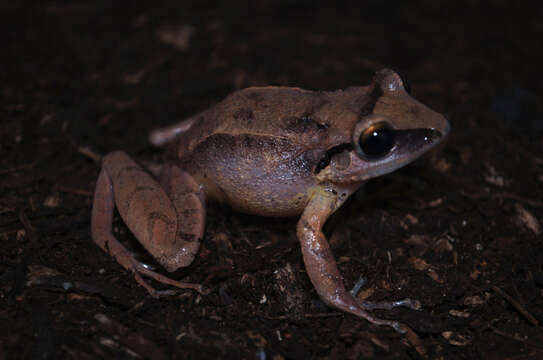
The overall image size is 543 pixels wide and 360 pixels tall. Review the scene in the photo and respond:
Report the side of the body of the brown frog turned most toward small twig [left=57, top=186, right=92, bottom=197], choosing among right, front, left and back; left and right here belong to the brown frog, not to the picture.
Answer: back

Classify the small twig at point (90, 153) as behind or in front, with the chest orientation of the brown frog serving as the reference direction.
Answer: behind

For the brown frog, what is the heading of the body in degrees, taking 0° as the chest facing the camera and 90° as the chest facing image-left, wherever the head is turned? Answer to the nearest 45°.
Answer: approximately 270°

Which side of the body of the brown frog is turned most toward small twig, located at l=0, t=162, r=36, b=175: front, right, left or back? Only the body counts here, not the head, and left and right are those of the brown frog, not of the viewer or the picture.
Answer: back

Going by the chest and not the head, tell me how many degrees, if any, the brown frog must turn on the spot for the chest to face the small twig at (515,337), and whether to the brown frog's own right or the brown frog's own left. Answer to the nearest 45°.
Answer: approximately 45° to the brown frog's own right

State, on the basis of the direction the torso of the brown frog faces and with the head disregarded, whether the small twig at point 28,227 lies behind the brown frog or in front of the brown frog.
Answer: behind
